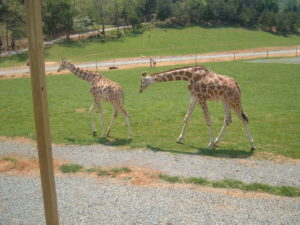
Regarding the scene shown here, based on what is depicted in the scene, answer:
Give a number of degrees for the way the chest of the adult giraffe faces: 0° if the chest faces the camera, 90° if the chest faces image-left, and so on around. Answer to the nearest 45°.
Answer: approximately 90°

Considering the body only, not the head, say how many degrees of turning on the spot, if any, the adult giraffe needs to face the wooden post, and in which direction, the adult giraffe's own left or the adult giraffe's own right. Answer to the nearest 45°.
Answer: approximately 90° to the adult giraffe's own left
